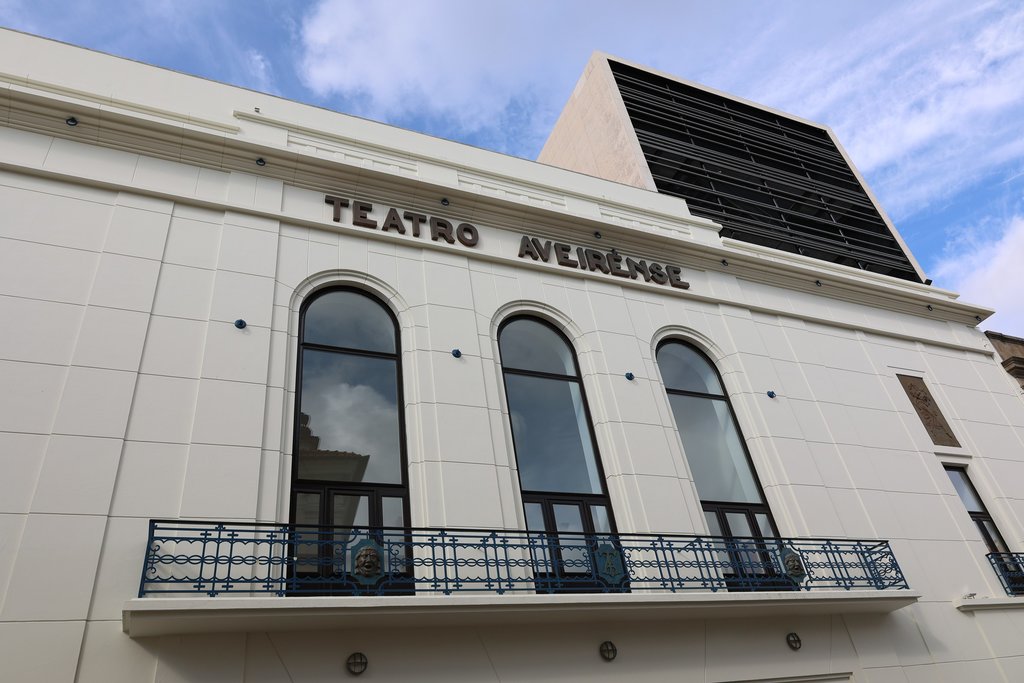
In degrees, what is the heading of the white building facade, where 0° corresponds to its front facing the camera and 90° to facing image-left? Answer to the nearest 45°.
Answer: approximately 315°
